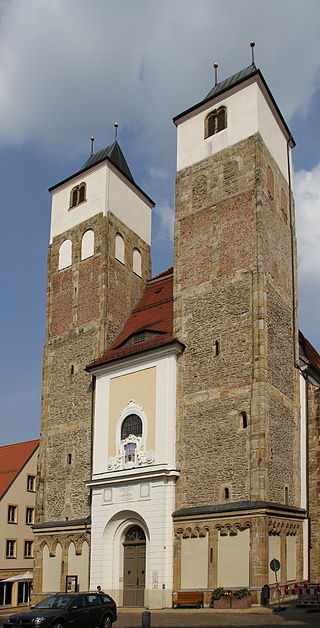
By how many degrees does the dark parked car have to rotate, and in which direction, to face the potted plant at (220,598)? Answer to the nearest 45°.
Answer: approximately 180°

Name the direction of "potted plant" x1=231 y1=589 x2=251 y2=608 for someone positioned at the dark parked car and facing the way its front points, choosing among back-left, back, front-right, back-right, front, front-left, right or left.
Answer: back

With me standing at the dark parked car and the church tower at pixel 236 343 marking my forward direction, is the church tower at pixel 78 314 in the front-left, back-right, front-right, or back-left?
front-left

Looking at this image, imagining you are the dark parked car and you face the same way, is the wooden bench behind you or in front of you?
behind

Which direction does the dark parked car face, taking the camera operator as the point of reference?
facing the viewer and to the left of the viewer

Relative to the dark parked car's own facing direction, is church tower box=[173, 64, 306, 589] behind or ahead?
behind
